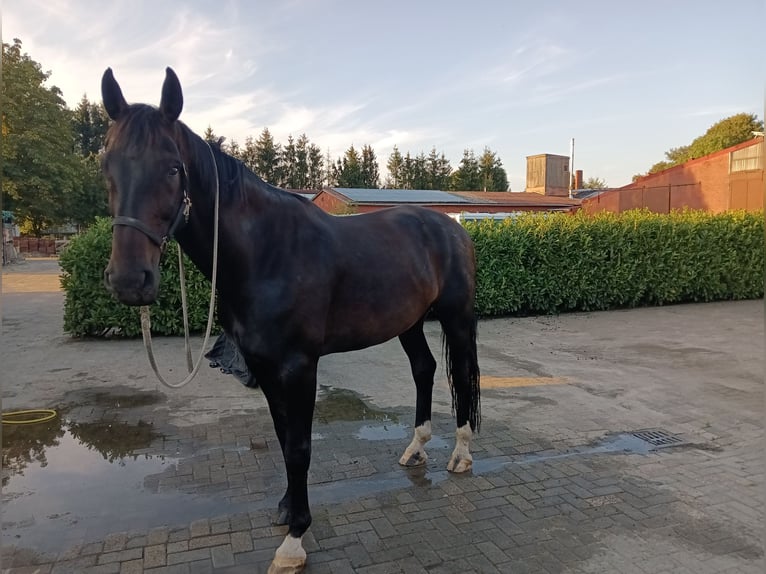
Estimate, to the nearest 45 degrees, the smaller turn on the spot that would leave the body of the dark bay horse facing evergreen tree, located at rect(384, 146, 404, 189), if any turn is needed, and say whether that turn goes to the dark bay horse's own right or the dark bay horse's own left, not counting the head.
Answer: approximately 135° to the dark bay horse's own right

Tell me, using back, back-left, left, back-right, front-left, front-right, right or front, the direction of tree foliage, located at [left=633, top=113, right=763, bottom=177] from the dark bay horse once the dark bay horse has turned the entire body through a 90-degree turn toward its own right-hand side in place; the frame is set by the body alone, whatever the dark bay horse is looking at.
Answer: right

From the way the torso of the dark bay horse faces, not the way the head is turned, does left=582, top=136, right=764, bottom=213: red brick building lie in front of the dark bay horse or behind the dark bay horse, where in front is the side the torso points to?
behind

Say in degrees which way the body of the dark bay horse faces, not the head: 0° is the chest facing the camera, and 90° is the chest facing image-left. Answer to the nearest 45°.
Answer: approximately 45°

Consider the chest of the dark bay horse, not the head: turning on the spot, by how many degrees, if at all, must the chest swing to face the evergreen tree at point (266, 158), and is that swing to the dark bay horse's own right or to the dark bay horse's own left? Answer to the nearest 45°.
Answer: approximately 135° to the dark bay horse's own right

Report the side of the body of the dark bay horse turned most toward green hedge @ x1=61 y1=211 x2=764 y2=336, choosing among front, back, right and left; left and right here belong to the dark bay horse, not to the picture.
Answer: back

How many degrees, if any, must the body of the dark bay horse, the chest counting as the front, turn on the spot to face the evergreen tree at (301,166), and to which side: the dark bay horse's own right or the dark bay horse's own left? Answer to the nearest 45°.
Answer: approximately 135° to the dark bay horse's own right

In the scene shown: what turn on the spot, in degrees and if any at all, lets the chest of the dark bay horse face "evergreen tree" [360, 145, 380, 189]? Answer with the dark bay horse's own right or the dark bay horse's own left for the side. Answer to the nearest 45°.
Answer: approximately 135° to the dark bay horse's own right

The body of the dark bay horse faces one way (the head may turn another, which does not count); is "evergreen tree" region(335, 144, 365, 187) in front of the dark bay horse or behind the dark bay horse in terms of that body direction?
behind

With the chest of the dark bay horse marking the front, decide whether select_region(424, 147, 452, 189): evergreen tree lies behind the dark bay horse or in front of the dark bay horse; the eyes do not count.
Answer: behind
